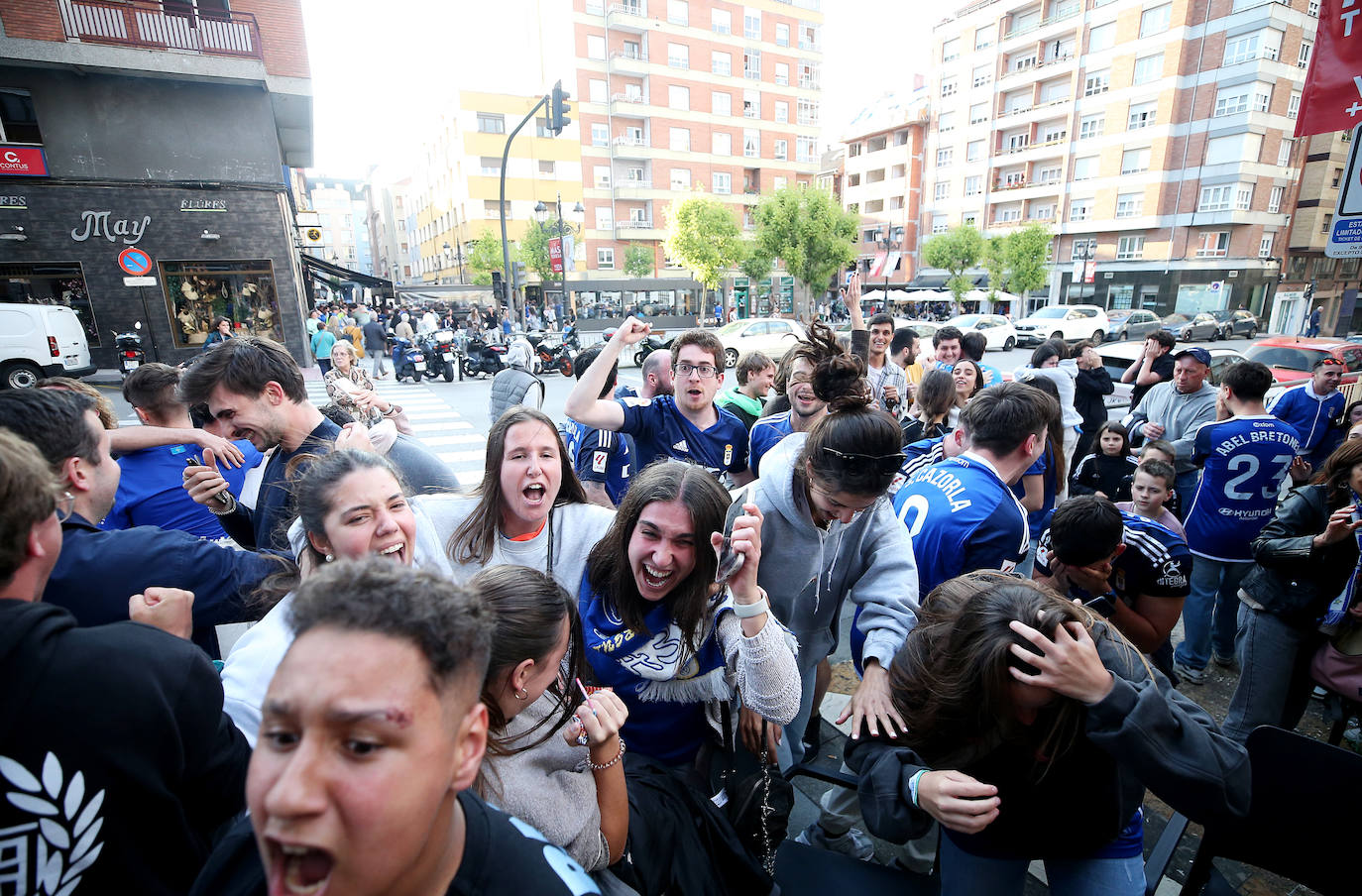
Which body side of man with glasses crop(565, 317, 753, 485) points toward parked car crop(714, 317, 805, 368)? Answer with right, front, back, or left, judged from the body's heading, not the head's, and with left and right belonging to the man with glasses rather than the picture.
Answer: back

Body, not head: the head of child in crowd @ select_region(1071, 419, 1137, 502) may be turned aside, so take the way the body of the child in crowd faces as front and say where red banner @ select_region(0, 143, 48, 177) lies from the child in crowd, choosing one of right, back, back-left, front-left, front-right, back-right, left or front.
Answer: right

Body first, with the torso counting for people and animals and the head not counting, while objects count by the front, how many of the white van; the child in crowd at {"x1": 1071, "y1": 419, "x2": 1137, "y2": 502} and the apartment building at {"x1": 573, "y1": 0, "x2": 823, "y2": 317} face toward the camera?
2

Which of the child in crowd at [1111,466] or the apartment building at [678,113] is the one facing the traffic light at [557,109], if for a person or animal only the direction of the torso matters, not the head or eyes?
the apartment building

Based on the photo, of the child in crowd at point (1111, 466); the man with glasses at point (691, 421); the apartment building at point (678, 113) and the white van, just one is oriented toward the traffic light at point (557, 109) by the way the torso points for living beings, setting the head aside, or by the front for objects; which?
the apartment building

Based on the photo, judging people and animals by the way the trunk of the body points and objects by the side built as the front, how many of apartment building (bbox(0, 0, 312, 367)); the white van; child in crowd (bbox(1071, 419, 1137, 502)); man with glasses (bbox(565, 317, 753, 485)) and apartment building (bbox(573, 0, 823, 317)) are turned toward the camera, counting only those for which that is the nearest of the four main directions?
4

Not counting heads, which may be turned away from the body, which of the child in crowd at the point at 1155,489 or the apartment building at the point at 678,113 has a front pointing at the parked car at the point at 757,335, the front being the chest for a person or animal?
the apartment building

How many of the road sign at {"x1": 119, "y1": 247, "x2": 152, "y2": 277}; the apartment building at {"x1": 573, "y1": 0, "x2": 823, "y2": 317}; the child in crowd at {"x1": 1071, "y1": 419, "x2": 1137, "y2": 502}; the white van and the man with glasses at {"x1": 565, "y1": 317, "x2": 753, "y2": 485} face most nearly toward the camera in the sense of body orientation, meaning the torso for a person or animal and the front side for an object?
4

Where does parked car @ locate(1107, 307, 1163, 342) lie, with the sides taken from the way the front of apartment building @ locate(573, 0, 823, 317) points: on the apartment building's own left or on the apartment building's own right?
on the apartment building's own left

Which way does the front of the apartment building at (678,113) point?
toward the camera

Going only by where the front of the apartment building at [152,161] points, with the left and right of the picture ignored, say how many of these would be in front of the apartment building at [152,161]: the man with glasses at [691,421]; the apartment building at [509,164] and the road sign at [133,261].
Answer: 2

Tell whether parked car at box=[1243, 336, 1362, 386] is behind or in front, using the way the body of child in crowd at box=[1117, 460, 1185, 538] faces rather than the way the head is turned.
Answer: behind

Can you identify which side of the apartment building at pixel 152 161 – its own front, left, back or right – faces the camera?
front

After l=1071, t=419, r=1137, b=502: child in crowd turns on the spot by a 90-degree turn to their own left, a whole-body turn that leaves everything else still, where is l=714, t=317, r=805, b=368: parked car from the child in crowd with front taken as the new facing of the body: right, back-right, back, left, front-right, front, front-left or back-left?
back-left

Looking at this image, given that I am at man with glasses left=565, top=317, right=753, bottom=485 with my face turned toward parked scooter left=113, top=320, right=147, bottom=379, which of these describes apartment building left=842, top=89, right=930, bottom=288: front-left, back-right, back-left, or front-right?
front-right

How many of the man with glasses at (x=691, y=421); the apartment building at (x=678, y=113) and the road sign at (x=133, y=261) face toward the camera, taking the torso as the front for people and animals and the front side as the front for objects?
3
